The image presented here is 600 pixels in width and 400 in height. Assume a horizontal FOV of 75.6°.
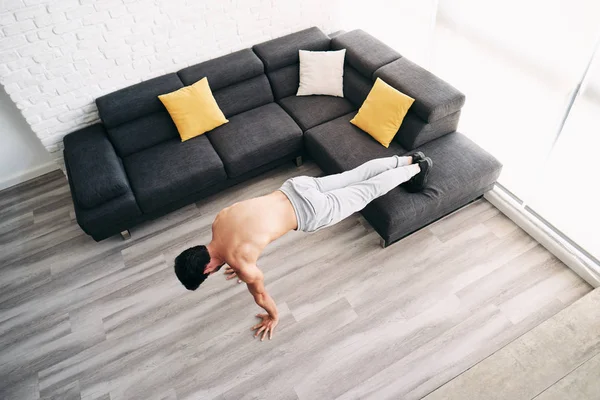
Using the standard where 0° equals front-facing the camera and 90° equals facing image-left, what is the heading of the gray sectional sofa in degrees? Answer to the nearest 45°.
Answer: approximately 315°
